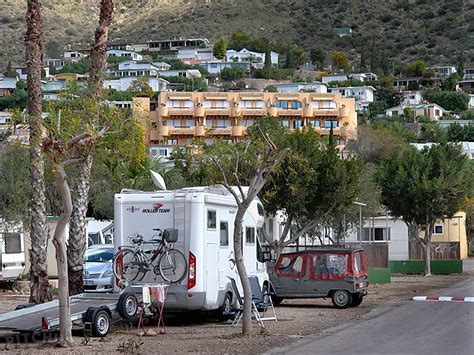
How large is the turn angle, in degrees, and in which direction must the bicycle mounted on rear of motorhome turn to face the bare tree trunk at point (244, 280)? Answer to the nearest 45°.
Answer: approximately 45° to its right

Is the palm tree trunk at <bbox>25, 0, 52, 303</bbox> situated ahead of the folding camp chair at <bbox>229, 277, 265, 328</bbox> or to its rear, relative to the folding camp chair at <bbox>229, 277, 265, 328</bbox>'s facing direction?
to the rear

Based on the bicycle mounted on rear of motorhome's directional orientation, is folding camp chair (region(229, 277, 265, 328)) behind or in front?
in front

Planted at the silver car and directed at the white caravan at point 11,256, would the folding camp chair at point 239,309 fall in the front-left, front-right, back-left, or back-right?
back-left

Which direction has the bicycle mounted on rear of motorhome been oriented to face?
to the viewer's right

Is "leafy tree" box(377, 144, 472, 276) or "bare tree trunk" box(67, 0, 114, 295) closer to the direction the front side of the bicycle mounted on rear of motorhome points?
the leafy tree

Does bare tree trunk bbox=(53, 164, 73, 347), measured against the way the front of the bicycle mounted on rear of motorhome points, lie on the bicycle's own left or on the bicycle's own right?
on the bicycle's own right

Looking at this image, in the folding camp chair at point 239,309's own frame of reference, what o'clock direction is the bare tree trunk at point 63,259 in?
The bare tree trunk is roughly at 4 o'clock from the folding camp chair.
